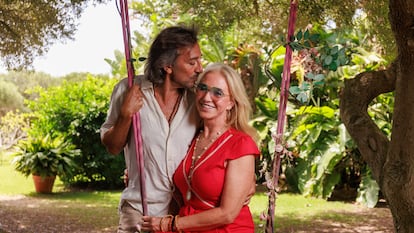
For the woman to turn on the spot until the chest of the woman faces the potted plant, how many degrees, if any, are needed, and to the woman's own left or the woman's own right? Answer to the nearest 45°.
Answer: approximately 135° to the woman's own right

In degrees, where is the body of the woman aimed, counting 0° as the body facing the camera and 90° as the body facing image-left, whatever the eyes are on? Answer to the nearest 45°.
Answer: approximately 45°
